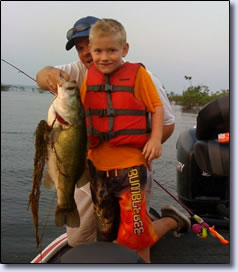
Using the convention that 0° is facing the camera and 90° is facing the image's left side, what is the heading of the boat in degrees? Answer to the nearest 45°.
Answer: approximately 45°
